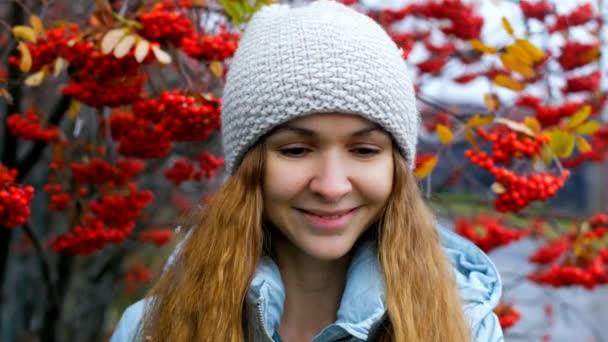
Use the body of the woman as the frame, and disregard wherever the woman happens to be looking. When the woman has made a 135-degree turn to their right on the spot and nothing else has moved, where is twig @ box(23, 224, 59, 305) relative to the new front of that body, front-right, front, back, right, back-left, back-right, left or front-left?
front

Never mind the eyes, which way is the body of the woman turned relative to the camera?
toward the camera

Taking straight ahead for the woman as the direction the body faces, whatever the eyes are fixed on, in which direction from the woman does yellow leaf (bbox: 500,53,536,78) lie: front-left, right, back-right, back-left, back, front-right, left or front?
back-left

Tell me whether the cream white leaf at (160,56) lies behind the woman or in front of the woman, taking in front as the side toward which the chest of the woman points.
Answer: behind

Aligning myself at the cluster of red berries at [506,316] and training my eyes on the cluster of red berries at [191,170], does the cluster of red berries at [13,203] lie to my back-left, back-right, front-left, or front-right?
front-left

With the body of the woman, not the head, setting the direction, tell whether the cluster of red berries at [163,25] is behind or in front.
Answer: behind

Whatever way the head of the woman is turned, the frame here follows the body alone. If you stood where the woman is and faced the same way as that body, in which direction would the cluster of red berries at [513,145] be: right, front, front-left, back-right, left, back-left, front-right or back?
back-left

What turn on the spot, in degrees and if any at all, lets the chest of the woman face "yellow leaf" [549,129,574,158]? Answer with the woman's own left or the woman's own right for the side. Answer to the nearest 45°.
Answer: approximately 135° to the woman's own left

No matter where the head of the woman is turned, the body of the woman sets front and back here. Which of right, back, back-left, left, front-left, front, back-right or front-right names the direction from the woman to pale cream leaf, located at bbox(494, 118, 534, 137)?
back-left

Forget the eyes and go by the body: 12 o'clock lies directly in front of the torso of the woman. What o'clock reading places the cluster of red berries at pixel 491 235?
The cluster of red berries is roughly at 7 o'clock from the woman.

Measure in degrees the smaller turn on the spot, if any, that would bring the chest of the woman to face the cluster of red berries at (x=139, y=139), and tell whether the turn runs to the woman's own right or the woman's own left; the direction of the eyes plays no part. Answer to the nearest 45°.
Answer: approximately 135° to the woman's own right
